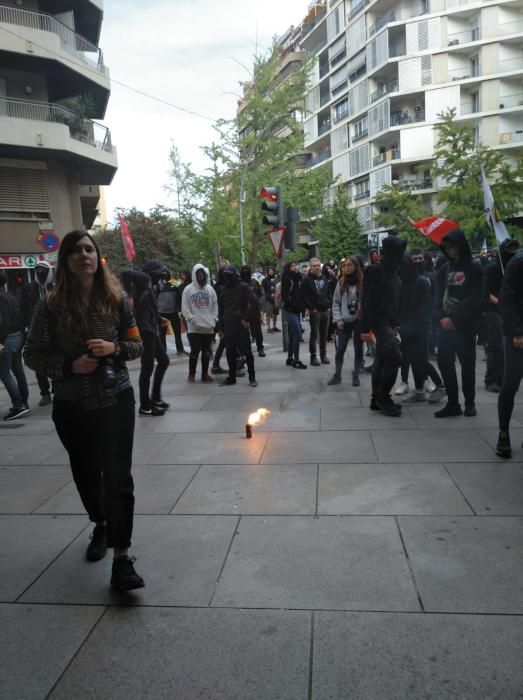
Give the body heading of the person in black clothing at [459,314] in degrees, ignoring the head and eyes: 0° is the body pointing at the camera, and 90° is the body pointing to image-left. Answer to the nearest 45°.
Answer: approximately 45°

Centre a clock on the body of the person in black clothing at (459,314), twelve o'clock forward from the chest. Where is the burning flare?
The burning flare is roughly at 1 o'clock from the person in black clothing.

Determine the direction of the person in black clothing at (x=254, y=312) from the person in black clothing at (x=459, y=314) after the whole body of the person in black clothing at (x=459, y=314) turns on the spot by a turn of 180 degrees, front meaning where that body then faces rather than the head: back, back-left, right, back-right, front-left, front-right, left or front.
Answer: left

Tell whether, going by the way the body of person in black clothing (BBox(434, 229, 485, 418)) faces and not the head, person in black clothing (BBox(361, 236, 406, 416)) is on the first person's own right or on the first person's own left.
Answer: on the first person's own right

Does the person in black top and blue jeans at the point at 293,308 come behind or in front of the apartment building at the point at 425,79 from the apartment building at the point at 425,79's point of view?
in front

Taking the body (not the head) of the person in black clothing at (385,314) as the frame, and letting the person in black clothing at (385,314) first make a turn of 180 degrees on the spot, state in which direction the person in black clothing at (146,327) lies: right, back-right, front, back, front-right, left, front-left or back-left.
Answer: front-left

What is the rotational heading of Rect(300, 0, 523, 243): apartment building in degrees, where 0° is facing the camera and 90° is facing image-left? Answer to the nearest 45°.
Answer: approximately 45°

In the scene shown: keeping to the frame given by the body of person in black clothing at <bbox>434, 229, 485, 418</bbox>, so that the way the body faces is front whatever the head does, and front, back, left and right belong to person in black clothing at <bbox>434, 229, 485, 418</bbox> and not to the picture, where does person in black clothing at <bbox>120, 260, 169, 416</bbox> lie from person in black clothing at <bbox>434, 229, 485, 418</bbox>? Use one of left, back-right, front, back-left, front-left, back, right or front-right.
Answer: front-right

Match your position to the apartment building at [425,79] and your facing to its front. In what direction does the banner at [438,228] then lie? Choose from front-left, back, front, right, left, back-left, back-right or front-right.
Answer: front-left

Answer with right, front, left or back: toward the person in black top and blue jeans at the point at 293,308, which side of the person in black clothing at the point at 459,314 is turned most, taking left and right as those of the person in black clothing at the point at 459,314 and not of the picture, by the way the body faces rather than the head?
right
